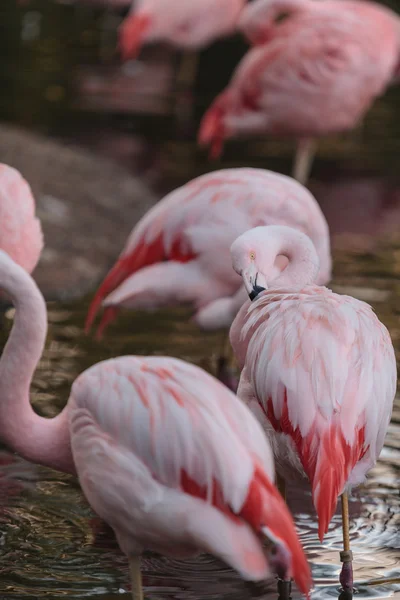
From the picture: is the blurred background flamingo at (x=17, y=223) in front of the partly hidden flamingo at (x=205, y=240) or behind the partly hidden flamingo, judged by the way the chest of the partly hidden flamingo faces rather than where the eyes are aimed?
behind

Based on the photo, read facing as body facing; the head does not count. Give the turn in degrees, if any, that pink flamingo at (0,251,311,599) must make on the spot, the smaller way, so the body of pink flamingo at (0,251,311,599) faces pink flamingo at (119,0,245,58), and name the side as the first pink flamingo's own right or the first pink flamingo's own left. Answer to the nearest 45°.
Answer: approximately 90° to the first pink flamingo's own right

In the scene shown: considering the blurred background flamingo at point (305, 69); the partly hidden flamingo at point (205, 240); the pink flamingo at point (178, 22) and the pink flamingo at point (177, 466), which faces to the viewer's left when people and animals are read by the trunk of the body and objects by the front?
the pink flamingo at point (177, 466)

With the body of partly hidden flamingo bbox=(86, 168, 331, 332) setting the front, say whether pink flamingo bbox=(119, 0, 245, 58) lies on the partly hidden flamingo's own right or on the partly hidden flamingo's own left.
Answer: on the partly hidden flamingo's own left

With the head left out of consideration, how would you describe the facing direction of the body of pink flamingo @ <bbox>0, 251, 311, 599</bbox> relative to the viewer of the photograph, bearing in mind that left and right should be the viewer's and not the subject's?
facing to the left of the viewer

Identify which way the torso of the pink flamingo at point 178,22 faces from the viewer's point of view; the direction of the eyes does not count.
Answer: to the viewer's right

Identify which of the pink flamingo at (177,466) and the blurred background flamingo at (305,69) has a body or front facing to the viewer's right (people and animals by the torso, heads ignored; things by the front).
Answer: the blurred background flamingo

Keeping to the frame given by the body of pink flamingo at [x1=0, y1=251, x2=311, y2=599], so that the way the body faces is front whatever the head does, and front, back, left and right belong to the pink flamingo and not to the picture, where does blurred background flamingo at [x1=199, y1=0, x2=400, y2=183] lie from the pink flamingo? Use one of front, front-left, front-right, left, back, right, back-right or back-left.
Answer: right

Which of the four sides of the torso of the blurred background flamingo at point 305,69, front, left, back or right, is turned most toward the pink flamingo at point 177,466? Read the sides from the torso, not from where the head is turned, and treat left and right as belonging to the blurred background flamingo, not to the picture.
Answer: right

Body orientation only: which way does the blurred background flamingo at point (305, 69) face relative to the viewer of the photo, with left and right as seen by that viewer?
facing to the right of the viewer

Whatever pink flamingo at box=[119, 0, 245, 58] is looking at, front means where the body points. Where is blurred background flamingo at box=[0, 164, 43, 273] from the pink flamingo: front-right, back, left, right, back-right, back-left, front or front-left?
right

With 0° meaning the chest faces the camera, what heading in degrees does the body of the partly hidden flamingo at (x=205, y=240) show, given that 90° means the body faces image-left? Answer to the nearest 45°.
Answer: approximately 270°
